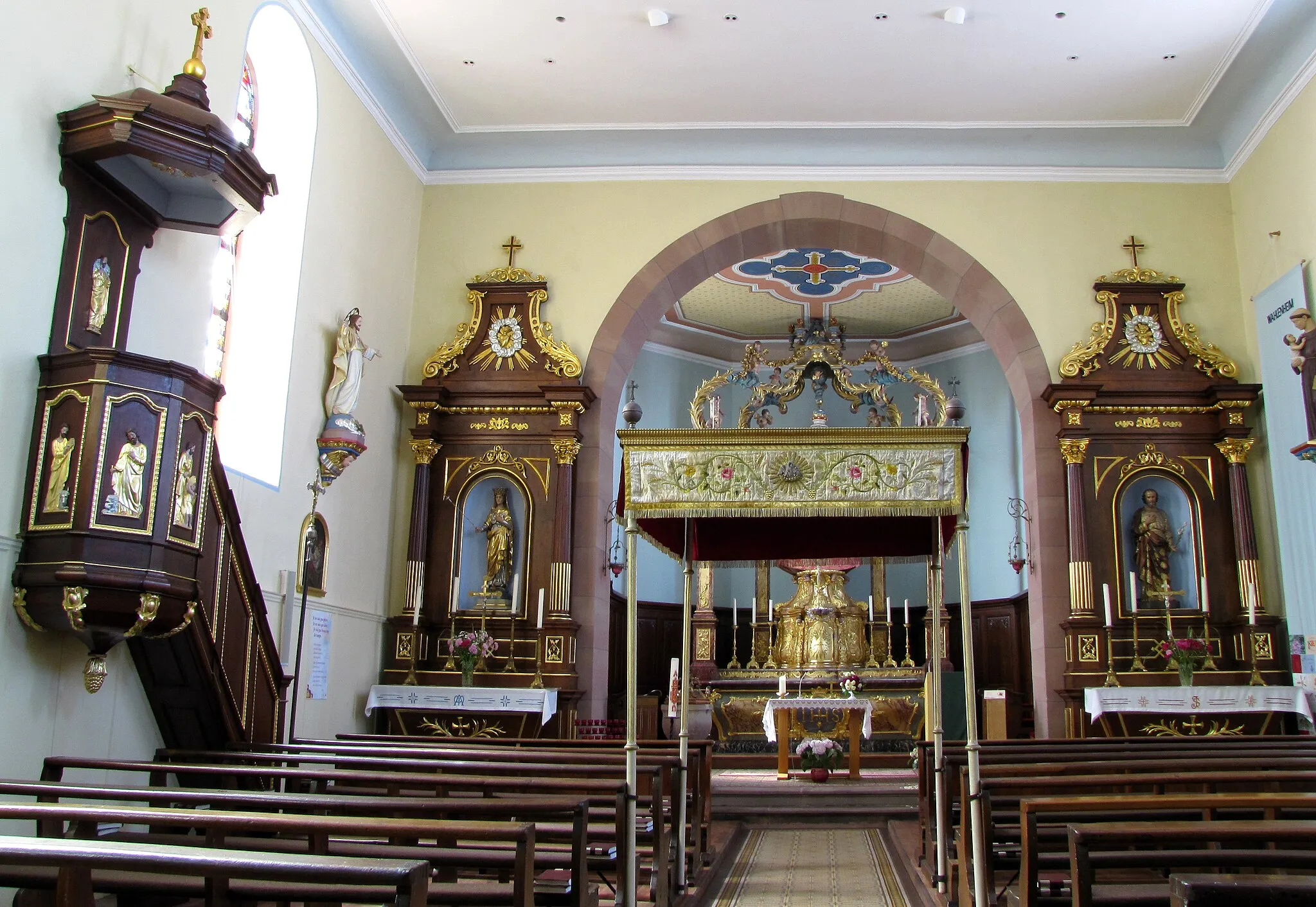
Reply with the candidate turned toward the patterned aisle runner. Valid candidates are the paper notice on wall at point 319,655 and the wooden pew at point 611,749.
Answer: the paper notice on wall

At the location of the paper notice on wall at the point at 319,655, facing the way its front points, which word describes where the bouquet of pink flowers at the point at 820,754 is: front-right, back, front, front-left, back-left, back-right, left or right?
front-left

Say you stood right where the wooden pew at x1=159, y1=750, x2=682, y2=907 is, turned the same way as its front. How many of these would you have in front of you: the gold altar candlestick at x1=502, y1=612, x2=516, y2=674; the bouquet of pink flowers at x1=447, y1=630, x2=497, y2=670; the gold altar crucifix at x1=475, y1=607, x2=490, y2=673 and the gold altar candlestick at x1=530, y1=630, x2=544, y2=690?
4

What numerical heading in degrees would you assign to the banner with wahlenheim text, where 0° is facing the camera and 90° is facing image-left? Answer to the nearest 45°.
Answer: approximately 45°

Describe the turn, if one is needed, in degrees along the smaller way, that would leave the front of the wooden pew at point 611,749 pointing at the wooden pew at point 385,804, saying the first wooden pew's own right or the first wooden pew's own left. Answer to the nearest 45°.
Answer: approximately 180°

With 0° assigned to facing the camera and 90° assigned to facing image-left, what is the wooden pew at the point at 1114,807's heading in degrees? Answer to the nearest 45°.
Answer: approximately 180°

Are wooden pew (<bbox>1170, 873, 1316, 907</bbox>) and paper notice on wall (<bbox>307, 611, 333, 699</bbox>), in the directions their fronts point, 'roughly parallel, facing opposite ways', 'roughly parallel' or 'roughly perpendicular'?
roughly perpendicular

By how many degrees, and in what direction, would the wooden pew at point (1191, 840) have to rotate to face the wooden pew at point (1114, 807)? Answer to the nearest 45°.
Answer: approximately 45° to its left

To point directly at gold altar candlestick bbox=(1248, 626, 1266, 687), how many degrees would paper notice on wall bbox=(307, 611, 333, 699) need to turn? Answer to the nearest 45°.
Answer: approximately 45° to its left

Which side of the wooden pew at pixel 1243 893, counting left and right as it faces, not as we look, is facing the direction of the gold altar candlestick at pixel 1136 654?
front

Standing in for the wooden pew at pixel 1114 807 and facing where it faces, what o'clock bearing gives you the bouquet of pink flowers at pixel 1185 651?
The bouquet of pink flowers is roughly at 12 o'clock from the wooden pew.

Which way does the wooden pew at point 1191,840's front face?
away from the camera

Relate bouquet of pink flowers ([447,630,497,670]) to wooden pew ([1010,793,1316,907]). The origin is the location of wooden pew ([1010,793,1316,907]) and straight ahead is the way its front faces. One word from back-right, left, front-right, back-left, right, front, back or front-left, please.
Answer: front-left

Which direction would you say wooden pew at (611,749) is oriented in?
away from the camera

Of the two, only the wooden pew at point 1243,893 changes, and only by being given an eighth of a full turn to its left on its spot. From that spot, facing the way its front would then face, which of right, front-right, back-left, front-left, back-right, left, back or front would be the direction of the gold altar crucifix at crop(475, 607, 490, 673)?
front

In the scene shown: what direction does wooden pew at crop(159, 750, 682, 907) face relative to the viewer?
away from the camera

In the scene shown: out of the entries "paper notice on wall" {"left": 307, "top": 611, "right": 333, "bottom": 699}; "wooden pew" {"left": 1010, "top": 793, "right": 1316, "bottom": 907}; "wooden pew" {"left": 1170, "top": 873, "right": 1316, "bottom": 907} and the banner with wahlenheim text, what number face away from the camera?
2
